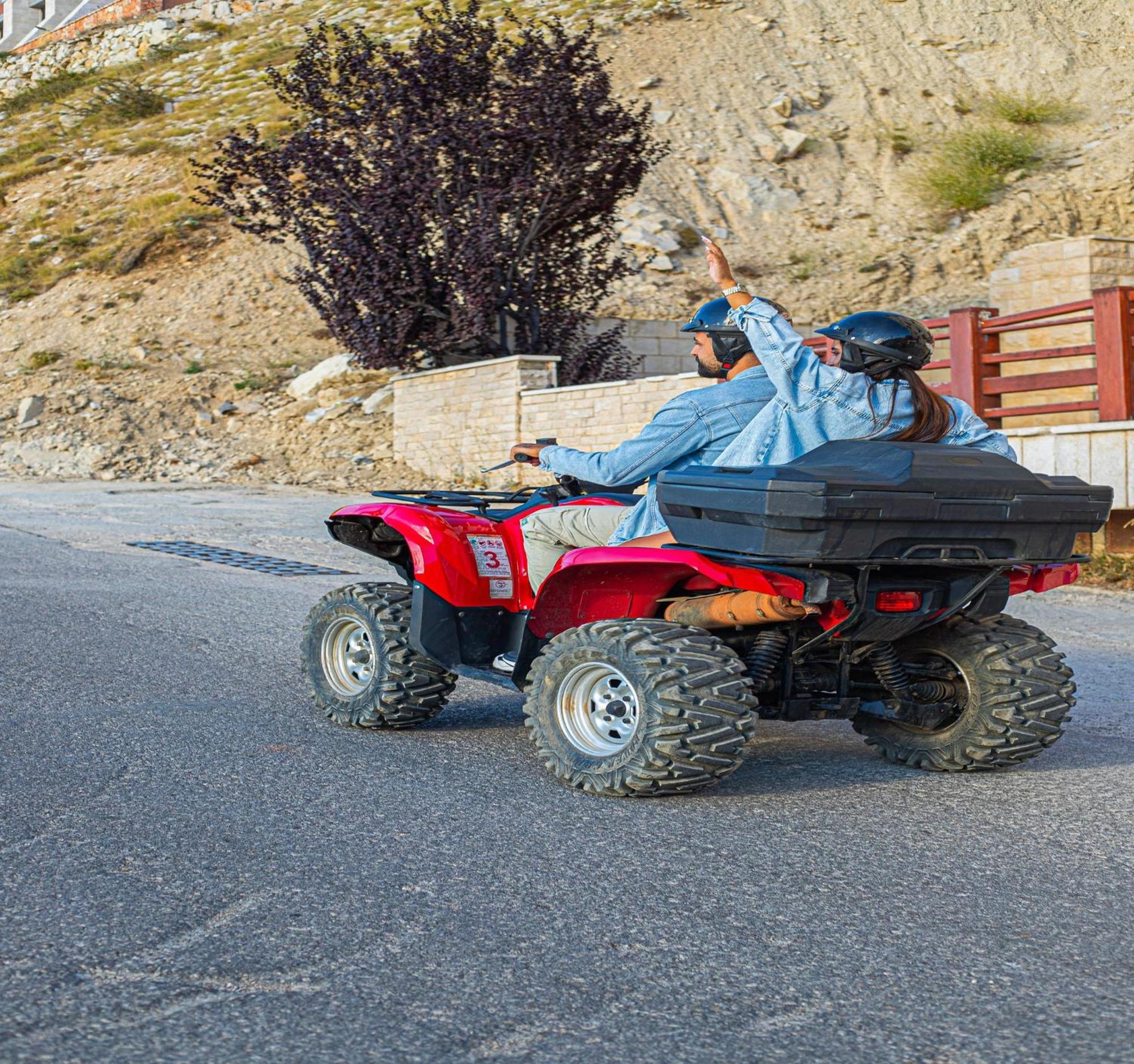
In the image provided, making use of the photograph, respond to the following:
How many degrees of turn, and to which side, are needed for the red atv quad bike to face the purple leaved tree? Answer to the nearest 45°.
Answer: approximately 45° to its right

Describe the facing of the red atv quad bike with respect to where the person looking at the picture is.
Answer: facing away from the viewer and to the left of the viewer

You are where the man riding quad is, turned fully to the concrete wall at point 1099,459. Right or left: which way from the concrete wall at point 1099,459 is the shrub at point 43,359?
left

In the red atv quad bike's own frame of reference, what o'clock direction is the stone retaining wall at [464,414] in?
The stone retaining wall is roughly at 1 o'clock from the red atv quad bike.

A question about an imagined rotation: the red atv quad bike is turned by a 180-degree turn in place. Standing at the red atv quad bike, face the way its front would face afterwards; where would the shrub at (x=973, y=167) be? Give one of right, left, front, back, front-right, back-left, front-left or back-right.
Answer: back-left

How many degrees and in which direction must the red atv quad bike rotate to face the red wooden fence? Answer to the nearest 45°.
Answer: approximately 45° to its right

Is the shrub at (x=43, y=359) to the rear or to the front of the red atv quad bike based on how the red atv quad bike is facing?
to the front

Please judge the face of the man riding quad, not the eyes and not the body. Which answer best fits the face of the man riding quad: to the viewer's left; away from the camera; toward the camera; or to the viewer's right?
to the viewer's left

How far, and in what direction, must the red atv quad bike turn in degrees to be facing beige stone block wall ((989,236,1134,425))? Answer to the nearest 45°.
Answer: approximately 45° to its right

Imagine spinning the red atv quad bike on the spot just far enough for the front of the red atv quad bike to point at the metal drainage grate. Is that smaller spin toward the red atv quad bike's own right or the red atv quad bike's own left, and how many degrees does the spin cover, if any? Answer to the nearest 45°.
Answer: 0° — it already faces it
